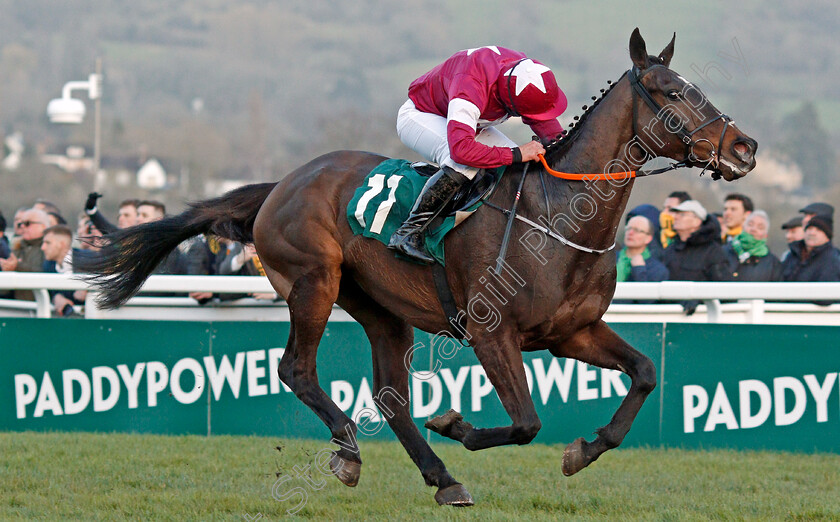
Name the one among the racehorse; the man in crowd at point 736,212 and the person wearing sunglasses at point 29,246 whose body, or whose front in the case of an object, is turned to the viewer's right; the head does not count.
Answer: the racehorse

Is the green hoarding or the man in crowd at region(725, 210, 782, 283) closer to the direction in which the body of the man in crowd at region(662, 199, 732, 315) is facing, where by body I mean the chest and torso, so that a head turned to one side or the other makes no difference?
the green hoarding

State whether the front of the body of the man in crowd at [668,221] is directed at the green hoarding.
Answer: yes

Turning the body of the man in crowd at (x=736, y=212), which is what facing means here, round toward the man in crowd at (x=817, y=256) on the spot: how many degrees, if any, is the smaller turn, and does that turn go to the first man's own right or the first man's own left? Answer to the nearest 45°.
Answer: approximately 90° to the first man's own left

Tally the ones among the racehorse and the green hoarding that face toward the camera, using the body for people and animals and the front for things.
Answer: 1

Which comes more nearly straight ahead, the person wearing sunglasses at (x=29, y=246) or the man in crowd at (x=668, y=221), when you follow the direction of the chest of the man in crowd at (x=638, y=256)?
the person wearing sunglasses

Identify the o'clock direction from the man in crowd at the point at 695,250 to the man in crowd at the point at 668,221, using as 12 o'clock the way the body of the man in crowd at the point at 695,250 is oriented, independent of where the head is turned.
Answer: the man in crowd at the point at 668,221 is roughly at 4 o'clock from the man in crowd at the point at 695,250.

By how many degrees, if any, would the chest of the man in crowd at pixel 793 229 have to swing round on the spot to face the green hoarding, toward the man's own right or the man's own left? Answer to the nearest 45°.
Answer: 0° — they already face it

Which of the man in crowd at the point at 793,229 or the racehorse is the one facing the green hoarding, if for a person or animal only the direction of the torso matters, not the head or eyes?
the man in crowd

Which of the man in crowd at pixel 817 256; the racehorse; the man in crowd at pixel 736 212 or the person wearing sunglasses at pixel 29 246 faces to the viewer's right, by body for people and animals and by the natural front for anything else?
the racehorse

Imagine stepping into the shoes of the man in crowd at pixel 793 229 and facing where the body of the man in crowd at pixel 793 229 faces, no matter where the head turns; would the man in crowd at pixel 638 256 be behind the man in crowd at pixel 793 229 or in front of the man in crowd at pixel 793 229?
in front

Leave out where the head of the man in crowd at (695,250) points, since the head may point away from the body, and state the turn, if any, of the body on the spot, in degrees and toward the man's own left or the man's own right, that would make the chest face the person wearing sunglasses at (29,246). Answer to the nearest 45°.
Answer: approximately 45° to the man's own right

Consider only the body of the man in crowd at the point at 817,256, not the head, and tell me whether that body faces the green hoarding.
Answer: yes
